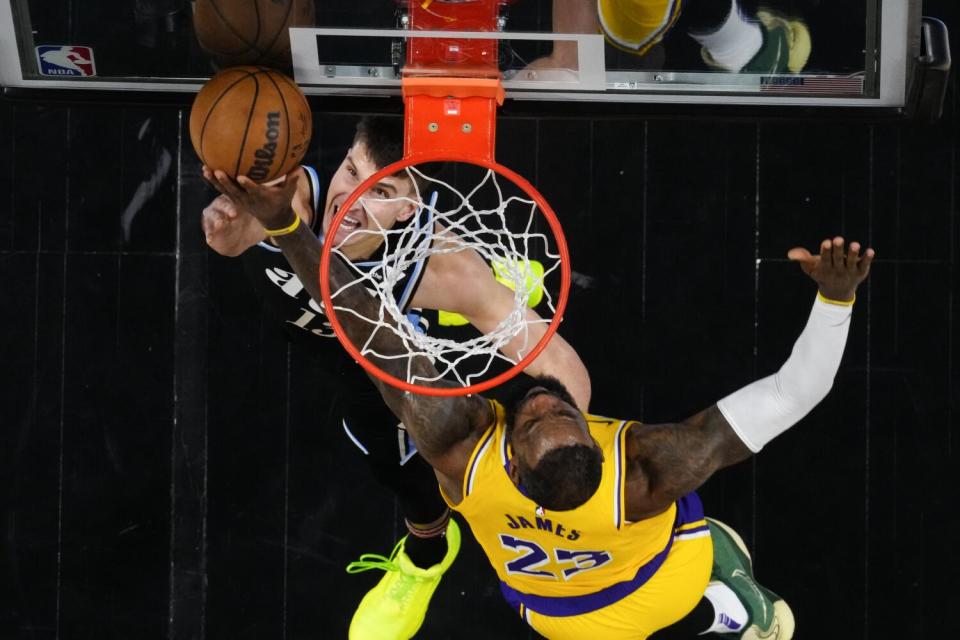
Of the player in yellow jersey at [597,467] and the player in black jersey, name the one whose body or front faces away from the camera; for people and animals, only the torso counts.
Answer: the player in yellow jersey

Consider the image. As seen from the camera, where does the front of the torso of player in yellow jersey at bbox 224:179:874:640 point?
away from the camera

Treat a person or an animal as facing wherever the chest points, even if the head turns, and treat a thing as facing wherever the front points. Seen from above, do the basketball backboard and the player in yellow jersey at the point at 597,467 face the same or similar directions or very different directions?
very different directions

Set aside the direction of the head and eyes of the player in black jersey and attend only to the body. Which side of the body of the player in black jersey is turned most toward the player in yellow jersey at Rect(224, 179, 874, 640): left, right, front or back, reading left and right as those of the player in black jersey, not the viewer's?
left

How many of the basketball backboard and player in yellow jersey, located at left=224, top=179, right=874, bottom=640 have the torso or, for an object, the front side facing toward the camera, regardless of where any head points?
1

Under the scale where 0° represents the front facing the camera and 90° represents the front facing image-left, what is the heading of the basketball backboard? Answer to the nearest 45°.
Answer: approximately 0°

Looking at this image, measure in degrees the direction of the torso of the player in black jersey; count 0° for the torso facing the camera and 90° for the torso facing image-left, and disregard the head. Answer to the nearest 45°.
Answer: approximately 45°
